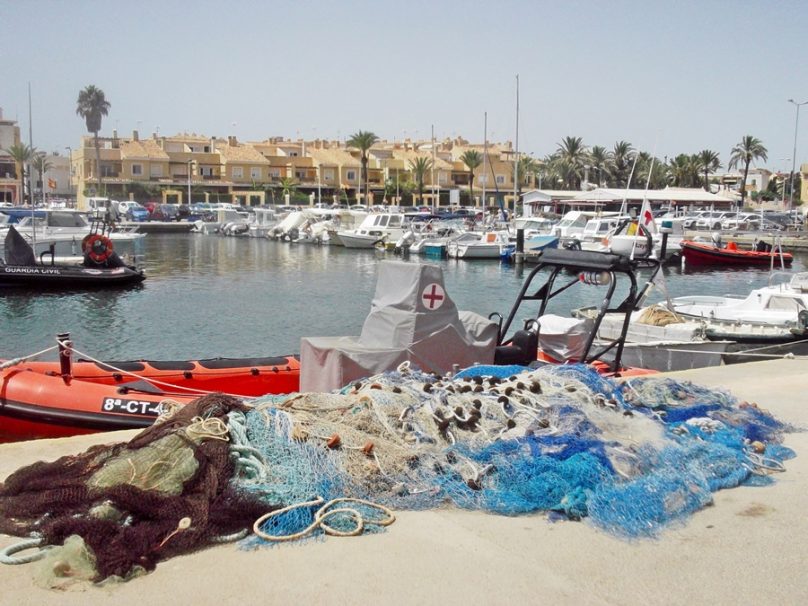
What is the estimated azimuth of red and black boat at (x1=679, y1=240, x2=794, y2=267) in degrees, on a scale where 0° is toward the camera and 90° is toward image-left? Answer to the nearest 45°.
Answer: approximately 90°

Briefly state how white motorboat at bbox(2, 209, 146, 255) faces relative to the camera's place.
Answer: facing to the right of the viewer

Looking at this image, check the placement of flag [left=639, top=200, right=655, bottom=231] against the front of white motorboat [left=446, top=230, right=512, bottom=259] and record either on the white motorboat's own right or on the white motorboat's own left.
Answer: on the white motorboat's own left

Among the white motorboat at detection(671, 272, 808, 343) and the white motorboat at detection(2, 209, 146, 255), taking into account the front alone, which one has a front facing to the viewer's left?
the white motorboat at detection(671, 272, 808, 343)

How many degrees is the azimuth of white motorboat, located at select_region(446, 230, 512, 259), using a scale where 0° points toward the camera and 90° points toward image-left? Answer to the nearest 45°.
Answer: approximately 45°

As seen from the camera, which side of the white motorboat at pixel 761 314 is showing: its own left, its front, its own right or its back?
left

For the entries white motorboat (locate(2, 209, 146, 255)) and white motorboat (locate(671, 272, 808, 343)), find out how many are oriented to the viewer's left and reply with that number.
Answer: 1

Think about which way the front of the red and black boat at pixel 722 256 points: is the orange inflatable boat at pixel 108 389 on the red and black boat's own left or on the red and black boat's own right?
on the red and black boat's own left
